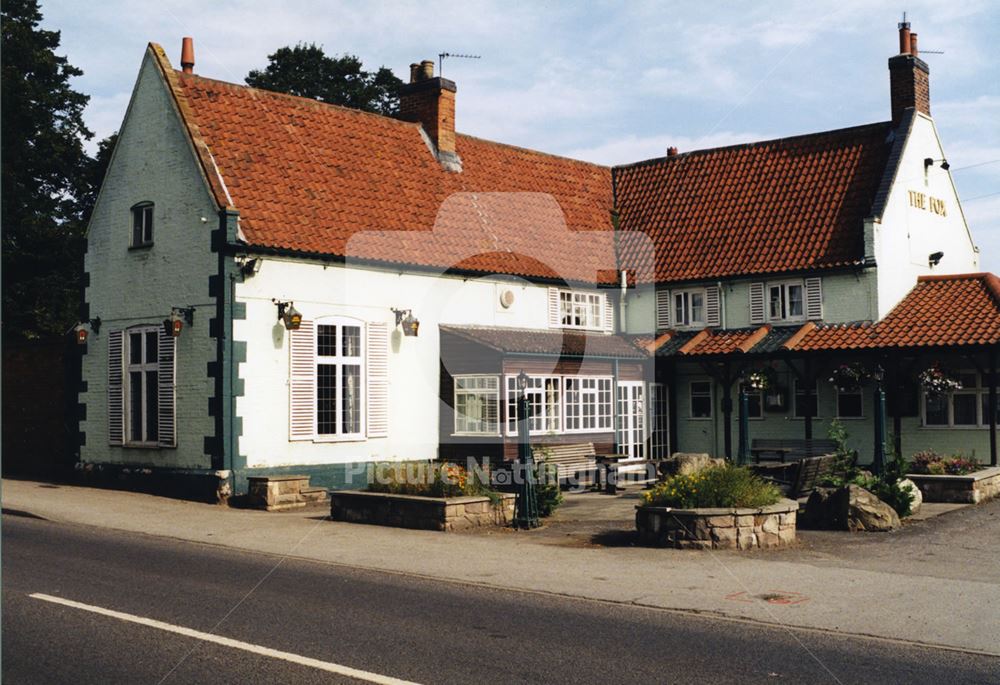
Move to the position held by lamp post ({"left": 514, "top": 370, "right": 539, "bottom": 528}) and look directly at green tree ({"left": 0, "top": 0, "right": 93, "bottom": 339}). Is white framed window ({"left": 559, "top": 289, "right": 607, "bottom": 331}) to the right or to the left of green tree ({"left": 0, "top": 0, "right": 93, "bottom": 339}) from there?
right

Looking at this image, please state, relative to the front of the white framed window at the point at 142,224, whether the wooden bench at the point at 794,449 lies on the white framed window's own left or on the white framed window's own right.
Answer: on the white framed window's own left

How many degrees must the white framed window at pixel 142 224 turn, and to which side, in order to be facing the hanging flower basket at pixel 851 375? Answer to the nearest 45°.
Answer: approximately 135° to its left

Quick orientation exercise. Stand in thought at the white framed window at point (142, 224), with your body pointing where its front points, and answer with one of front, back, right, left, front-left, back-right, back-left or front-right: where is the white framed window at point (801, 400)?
back-left

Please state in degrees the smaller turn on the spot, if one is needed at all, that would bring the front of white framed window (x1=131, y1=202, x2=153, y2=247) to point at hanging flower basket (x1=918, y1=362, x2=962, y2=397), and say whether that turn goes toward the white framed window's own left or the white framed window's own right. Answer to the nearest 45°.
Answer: approximately 135° to the white framed window's own left

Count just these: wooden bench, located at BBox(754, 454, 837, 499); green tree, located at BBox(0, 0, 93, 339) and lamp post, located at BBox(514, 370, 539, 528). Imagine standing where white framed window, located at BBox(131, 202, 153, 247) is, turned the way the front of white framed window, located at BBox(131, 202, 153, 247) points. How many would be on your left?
2

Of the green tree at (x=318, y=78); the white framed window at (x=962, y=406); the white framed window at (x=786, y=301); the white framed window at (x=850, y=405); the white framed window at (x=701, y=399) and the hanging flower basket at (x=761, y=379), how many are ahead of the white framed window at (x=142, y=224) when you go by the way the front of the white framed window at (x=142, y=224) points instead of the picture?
0

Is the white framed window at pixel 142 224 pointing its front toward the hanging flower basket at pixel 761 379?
no

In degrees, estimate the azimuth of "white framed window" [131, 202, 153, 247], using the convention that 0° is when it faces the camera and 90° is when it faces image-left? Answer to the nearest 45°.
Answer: approximately 45°

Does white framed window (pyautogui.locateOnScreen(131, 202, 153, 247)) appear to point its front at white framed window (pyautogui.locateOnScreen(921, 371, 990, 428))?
no

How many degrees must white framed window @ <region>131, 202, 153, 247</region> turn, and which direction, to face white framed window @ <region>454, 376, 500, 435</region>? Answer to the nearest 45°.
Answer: approximately 135° to its left

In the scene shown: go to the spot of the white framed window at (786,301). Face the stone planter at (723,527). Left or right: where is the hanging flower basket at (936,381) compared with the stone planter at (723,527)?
left

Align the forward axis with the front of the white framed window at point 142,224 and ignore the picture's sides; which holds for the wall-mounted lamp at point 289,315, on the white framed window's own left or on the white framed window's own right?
on the white framed window's own left

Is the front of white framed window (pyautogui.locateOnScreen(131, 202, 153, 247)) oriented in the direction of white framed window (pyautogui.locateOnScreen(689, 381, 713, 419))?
no

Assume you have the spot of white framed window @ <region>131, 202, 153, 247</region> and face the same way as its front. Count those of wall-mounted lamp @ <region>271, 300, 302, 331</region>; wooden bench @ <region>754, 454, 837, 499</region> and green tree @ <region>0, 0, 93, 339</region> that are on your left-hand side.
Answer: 2

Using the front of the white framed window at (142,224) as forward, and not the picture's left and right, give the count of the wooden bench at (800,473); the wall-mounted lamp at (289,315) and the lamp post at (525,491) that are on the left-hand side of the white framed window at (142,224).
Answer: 3
